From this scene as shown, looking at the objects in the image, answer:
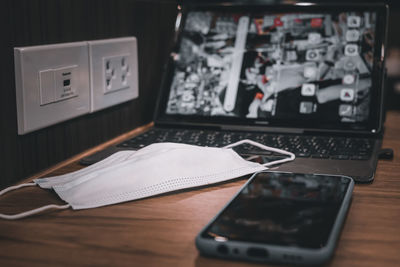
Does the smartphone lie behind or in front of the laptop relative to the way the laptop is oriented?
in front

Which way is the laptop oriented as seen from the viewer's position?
toward the camera
